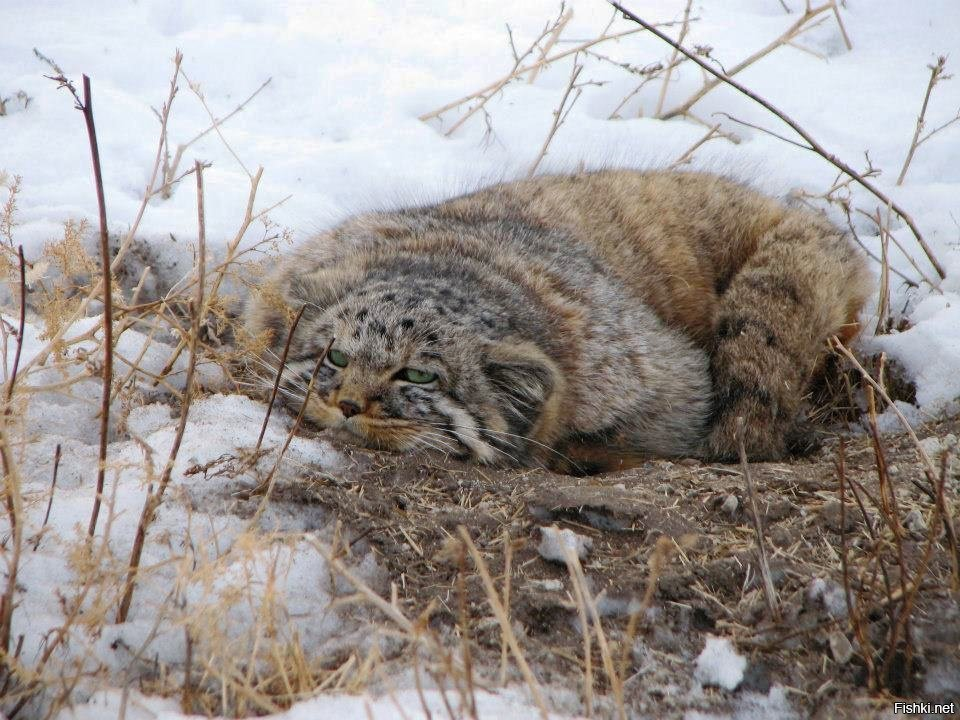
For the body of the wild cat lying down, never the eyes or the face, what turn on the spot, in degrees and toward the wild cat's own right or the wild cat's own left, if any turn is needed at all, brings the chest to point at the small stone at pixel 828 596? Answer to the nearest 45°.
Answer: approximately 45° to the wild cat's own left

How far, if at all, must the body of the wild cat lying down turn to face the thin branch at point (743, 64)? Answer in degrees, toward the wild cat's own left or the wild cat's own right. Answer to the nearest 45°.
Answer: approximately 135° to the wild cat's own right

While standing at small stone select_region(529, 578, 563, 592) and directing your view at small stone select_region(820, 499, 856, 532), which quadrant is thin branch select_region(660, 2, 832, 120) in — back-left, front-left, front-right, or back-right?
front-left

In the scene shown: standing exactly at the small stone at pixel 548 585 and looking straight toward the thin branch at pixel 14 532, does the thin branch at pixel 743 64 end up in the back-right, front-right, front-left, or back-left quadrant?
back-right

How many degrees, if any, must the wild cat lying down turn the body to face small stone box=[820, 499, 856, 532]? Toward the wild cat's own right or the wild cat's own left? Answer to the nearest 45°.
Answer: approximately 90° to the wild cat's own left

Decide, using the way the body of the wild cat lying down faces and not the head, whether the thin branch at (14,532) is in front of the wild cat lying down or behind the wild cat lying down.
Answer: in front

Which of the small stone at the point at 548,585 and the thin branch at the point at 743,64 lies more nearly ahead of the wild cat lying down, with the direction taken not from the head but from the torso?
the small stone

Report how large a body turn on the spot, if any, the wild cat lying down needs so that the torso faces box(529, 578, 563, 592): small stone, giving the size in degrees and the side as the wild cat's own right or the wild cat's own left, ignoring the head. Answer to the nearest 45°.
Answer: approximately 45° to the wild cat's own left

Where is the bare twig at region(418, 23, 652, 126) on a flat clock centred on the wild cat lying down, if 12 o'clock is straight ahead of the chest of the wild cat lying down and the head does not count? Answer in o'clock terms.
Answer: The bare twig is roughly at 4 o'clock from the wild cat lying down.

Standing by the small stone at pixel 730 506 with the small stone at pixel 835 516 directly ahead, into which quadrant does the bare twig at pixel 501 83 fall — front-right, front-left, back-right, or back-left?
back-left

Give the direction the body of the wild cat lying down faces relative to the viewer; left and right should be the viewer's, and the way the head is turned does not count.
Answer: facing the viewer and to the left of the viewer
